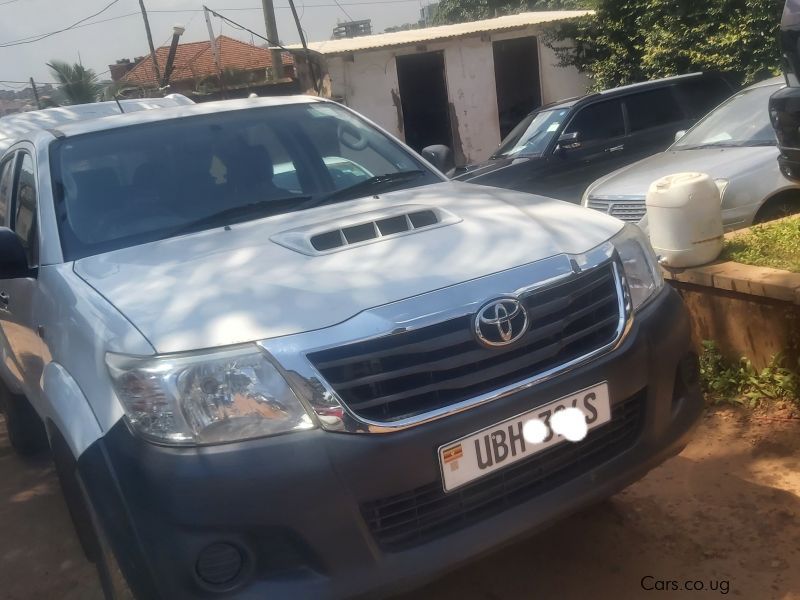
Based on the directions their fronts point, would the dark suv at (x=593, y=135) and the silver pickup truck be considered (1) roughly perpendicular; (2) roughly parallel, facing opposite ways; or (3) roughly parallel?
roughly perpendicular

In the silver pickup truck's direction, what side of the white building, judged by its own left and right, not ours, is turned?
front

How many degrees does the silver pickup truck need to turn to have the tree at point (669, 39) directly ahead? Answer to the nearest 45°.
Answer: approximately 90° to its left

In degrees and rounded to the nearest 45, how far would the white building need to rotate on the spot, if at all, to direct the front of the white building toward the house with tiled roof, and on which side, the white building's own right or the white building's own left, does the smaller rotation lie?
approximately 135° to the white building's own right

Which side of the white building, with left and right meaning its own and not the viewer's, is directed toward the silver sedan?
front

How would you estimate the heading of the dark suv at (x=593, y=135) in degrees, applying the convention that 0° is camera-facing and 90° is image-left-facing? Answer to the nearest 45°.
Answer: approximately 45°

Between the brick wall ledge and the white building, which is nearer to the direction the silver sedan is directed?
the brick wall ledge

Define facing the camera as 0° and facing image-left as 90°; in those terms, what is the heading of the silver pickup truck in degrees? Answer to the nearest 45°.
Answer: approximately 315°

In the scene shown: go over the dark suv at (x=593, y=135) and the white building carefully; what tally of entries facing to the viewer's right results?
0

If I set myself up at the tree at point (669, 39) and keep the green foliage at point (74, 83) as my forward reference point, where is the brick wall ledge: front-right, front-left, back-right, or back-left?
back-left

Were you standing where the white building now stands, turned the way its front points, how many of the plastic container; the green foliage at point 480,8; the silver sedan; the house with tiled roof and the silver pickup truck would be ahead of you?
3

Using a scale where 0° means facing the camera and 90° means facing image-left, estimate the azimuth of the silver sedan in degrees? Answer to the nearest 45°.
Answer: approximately 45°

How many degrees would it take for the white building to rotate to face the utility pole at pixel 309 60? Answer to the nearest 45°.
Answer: approximately 90° to its right

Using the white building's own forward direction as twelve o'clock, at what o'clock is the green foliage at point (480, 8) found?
The green foliage is roughly at 6 o'clock from the white building.

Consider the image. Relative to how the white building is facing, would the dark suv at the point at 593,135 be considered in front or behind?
in front
